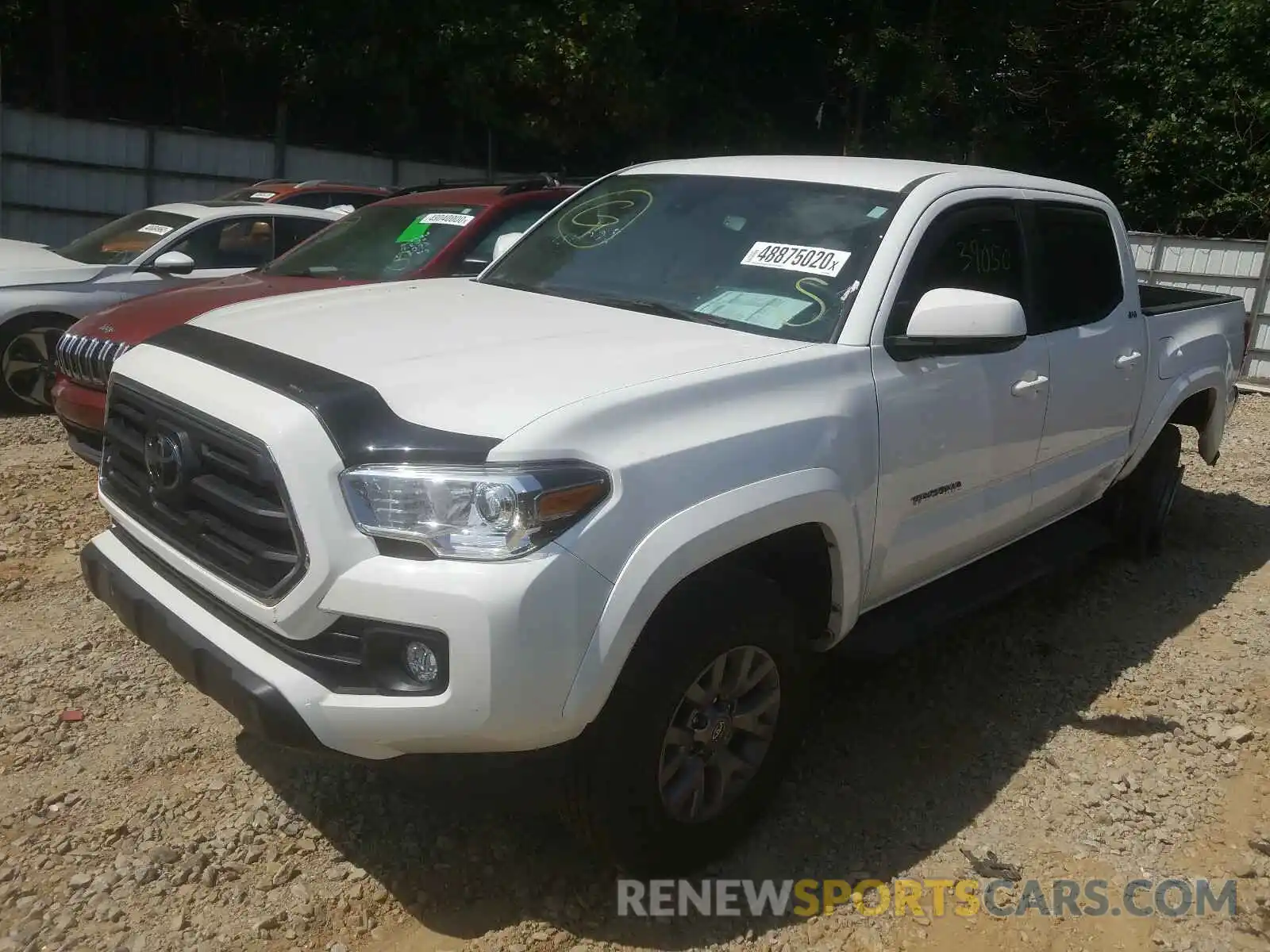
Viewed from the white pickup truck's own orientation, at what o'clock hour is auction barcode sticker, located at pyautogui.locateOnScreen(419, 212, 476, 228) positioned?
The auction barcode sticker is roughly at 4 o'clock from the white pickup truck.

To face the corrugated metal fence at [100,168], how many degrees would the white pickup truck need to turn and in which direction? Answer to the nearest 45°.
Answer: approximately 90° to its right

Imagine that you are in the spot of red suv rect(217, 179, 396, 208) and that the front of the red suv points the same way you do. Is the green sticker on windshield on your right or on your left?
on your left

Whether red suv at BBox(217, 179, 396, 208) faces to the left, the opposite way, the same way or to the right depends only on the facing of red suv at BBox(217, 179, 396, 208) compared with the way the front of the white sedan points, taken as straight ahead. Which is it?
the same way

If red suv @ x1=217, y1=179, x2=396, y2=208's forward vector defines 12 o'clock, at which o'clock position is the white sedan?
The white sedan is roughly at 11 o'clock from the red suv.

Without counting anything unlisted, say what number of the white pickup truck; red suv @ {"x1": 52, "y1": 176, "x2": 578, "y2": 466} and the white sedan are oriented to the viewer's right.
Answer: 0

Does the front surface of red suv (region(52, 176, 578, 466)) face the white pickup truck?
no

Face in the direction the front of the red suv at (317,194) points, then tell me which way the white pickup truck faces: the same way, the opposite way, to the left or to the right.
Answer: the same way

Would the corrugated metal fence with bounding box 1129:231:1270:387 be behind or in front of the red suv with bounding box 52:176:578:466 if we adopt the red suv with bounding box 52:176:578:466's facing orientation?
behind

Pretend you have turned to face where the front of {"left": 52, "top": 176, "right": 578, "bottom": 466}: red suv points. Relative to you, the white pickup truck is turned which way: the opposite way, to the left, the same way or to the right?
the same way

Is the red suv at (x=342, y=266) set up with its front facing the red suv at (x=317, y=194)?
no

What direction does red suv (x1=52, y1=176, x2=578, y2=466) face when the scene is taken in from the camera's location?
facing the viewer and to the left of the viewer

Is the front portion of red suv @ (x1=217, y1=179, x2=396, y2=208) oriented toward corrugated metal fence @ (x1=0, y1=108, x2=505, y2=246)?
no

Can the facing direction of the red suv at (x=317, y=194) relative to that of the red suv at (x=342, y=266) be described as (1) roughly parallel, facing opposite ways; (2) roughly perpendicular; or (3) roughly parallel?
roughly parallel

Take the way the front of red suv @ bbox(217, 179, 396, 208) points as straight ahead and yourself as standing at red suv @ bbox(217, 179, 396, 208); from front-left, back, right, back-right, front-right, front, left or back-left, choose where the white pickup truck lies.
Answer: front-left

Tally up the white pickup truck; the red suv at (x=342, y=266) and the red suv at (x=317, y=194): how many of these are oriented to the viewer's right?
0

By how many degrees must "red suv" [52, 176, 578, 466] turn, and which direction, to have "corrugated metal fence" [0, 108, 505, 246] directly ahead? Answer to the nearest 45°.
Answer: approximately 135° to its right

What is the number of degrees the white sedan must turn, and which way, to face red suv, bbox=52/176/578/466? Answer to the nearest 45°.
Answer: approximately 90° to its left
